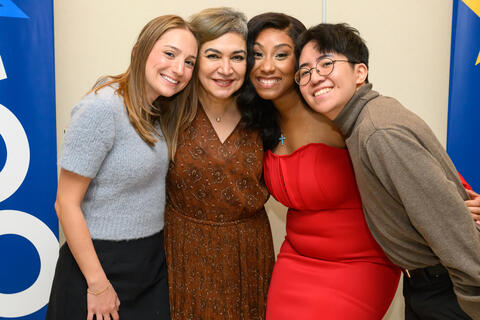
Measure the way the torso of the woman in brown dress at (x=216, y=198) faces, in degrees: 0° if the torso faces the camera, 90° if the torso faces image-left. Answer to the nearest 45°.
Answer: approximately 0°

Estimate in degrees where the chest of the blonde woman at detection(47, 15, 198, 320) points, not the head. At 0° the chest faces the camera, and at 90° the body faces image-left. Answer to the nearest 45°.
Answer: approximately 315°

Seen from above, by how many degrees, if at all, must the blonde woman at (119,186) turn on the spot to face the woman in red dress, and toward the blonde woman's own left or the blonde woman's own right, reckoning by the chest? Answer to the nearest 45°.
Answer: approximately 45° to the blonde woman's own left
